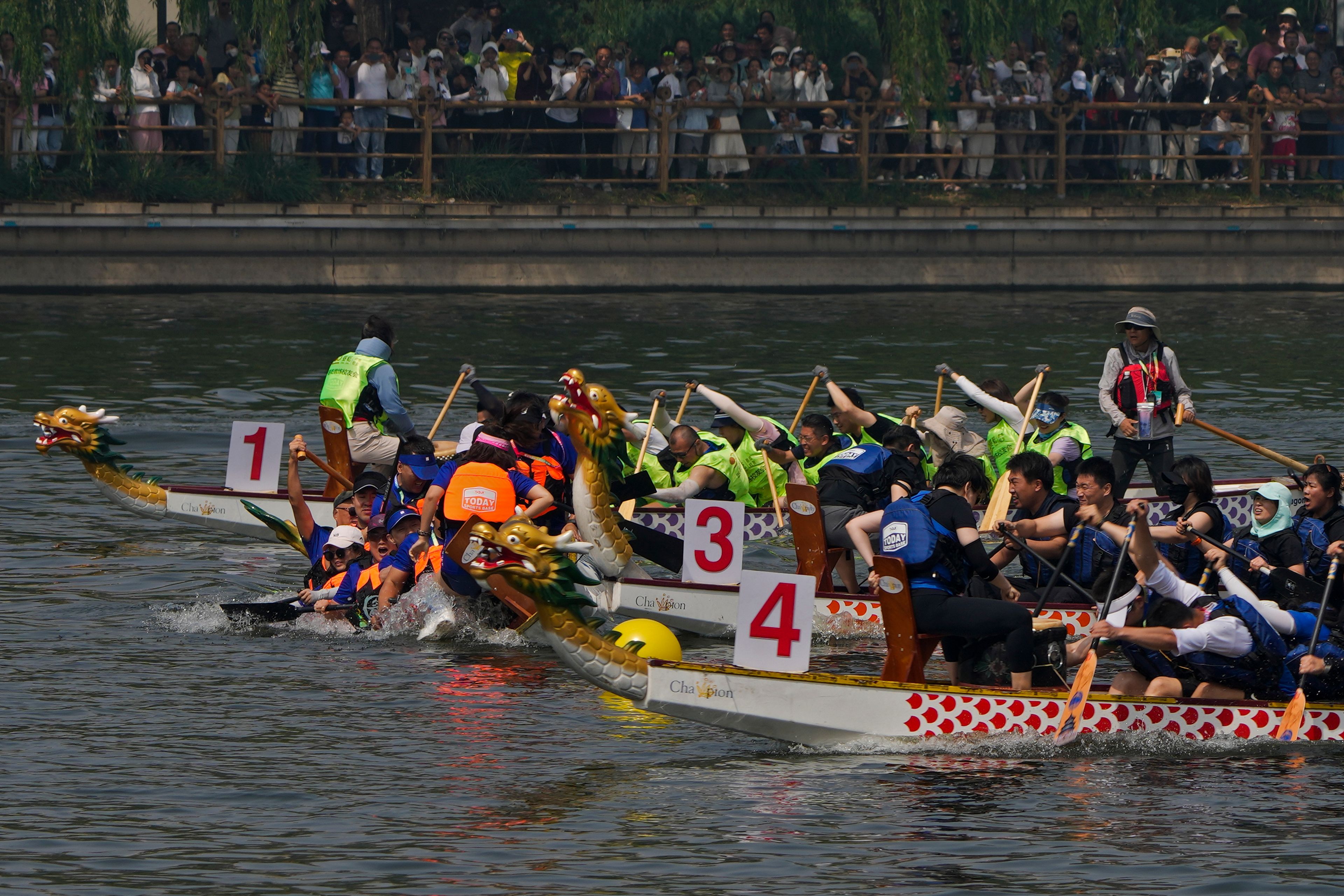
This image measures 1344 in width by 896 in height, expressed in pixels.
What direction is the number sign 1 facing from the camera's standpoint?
toward the camera

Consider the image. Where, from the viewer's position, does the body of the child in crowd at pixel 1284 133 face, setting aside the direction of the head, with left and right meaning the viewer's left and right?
facing the viewer

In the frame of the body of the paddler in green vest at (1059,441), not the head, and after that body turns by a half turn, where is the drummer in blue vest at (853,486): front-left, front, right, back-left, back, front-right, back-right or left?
back

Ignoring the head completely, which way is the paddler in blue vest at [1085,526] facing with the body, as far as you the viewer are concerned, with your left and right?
facing the viewer and to the left of the viewer

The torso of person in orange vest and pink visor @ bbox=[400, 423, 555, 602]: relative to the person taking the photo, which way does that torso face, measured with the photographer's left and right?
facing away from the viewer

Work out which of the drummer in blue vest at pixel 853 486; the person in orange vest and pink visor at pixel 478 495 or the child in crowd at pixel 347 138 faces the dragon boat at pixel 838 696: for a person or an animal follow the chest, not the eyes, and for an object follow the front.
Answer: the child in crowd

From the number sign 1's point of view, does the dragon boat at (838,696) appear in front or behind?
in front

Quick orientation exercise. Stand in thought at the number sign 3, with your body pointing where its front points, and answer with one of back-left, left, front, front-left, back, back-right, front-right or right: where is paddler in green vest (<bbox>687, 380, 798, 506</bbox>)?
back

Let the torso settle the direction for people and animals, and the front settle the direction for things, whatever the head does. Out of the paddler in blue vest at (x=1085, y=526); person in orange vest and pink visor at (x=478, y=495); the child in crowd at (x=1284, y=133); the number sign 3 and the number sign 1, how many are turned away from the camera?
1

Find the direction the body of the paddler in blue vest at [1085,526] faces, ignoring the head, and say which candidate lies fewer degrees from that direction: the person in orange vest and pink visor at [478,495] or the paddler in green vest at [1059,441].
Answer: the person in orange vest and pink visor

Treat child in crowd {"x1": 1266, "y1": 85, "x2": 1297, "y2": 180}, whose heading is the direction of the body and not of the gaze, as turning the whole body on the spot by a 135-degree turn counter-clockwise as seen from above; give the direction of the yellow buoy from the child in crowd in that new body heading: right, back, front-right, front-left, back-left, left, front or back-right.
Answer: back-right

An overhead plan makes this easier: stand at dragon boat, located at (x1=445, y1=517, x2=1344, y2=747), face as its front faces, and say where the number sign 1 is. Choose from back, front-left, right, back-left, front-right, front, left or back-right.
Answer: front-right
